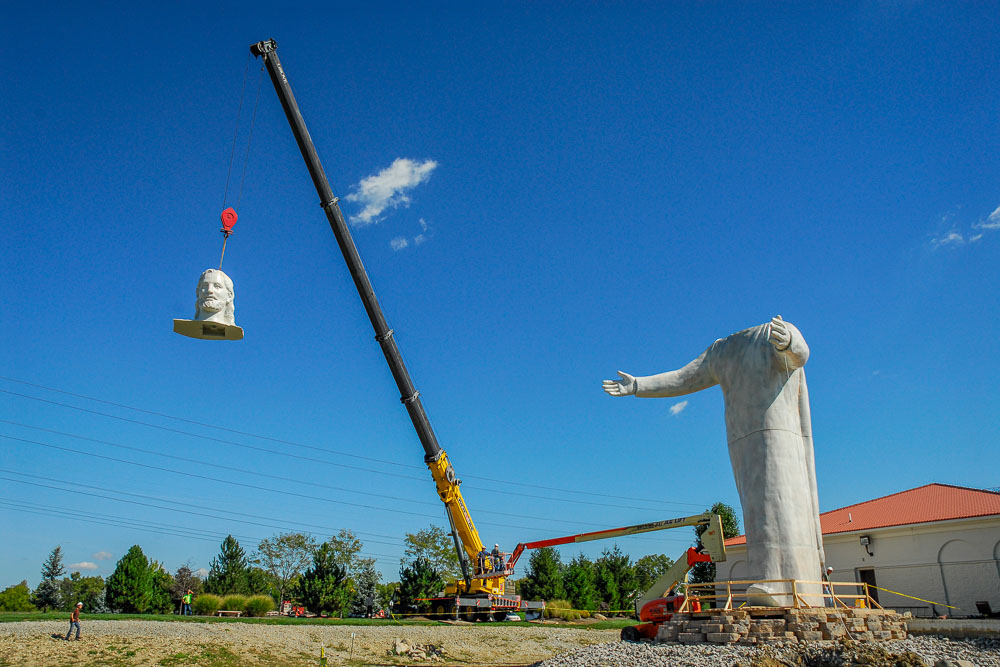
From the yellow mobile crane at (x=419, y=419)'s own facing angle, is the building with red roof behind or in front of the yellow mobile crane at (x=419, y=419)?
behind

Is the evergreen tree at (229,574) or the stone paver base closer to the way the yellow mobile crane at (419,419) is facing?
the evergreen tree

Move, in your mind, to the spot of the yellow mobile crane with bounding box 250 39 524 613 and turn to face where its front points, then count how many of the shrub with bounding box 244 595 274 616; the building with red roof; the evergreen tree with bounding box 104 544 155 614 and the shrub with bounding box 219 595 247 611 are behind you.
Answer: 1

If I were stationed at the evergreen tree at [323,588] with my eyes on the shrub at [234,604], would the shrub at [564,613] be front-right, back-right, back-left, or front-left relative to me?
back-left

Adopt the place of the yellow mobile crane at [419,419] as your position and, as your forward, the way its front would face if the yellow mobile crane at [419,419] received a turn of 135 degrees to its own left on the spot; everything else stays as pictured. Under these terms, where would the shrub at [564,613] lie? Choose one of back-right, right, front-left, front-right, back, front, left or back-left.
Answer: left

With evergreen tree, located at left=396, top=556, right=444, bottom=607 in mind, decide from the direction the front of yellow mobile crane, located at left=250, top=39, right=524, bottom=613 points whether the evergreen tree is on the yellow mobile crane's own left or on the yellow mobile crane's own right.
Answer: on the yellow mobile crane's own right

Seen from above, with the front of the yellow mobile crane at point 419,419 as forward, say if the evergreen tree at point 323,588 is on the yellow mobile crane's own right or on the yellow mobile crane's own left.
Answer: on the yellow mobile crane's own right

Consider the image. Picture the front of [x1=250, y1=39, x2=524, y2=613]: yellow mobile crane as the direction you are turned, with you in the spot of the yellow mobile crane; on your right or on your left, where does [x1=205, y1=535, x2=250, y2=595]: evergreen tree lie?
on your right

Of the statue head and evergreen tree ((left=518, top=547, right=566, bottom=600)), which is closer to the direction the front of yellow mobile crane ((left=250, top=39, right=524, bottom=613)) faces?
the statue head

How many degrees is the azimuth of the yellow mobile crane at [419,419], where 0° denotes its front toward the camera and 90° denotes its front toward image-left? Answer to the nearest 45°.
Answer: approximately 90°

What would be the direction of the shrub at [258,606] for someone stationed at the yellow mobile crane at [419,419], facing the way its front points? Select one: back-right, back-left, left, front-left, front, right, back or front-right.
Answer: front-right
